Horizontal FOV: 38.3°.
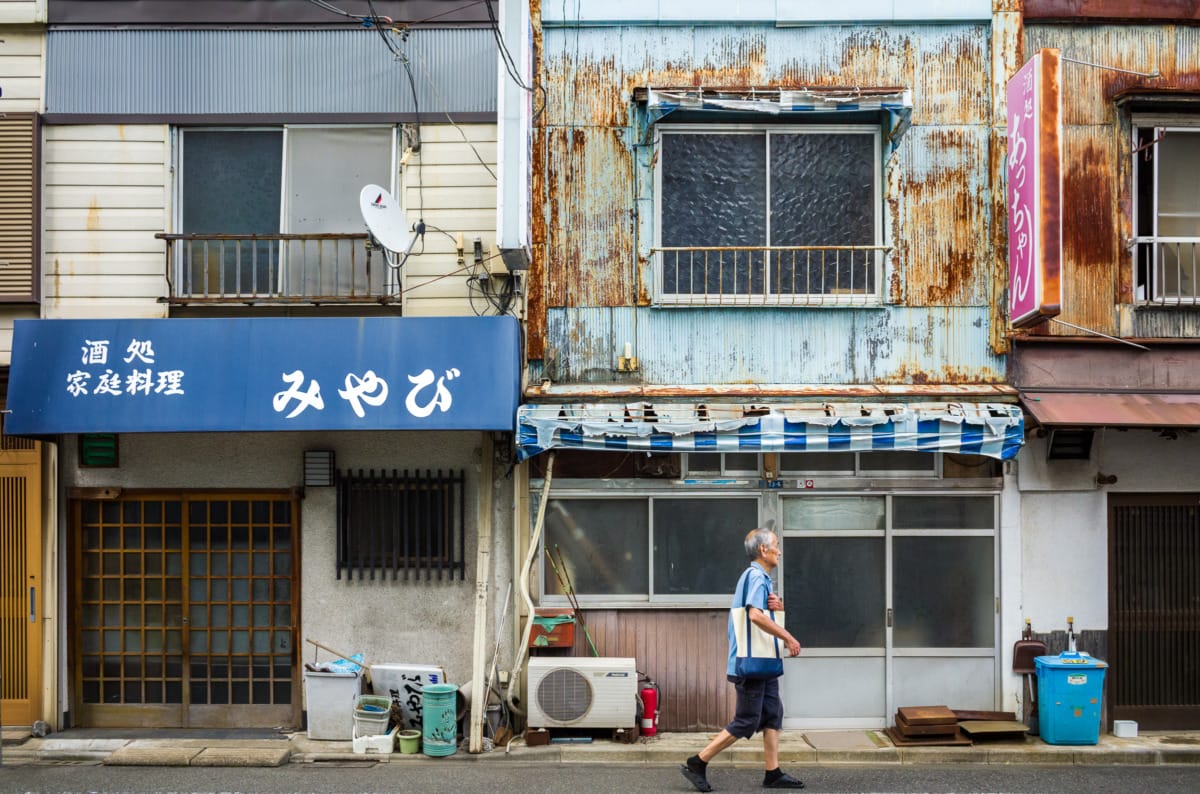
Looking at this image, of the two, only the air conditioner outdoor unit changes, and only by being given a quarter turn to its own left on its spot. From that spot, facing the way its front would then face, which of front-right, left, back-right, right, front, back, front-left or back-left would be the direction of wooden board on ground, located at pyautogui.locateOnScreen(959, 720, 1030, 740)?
front

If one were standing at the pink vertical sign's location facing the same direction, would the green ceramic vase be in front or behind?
in front

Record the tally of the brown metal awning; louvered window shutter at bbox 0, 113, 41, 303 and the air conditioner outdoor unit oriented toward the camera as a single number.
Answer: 3

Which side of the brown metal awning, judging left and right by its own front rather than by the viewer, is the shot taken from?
front

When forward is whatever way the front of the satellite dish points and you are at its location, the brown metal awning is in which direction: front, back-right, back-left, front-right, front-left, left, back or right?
front-left

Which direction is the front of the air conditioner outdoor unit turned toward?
toward the camera

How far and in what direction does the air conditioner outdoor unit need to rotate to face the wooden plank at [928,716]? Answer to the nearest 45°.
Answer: approximately 90° to its left

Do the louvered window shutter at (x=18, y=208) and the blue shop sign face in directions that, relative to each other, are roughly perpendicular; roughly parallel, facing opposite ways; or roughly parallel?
roughly parallel

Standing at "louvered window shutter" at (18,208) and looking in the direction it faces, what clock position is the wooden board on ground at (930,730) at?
The wooden board on ground is roughly at 10 o'clock from the louvered window shutter.

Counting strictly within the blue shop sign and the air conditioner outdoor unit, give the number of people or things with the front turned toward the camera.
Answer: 2

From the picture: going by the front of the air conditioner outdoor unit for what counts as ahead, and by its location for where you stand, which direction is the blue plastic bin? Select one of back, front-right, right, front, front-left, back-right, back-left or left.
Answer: left

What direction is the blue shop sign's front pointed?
toward the camera
